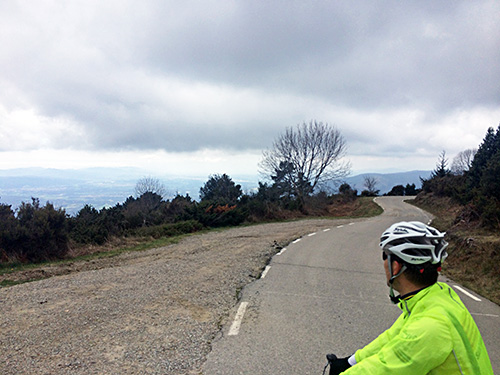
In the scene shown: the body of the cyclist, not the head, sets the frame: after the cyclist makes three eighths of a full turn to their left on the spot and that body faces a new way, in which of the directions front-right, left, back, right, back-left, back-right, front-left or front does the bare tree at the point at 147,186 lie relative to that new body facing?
back

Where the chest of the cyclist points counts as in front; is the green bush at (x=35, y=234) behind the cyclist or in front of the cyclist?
in front

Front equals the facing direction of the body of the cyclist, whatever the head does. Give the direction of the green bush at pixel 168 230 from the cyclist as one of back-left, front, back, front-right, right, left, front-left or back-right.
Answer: front-right

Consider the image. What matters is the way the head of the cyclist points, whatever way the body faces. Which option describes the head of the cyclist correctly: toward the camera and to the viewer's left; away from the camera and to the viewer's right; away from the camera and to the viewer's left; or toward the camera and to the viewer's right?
away from the camera and to the viewer's left
